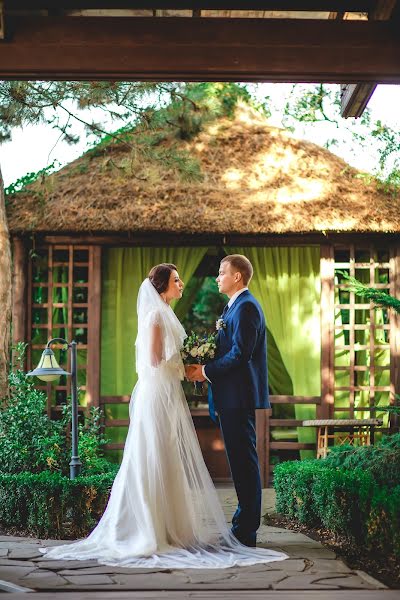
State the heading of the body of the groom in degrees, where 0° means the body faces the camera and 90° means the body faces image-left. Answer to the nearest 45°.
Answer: approximately 90°

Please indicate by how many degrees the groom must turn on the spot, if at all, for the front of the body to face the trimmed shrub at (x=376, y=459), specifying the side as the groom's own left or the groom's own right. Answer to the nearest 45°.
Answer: approximately 135° to the groom's own right

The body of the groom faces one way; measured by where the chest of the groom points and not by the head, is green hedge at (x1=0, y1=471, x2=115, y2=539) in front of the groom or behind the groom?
in front

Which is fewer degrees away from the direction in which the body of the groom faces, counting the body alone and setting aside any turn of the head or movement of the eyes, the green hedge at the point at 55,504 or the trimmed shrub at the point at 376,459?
the green hedge

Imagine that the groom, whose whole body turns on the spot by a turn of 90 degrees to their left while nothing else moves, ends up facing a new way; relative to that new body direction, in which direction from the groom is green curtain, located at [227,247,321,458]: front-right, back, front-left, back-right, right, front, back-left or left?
back

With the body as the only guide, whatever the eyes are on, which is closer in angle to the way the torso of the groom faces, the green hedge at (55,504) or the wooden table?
the green hedge

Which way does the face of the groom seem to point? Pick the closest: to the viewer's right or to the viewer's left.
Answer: to the viewer's left
